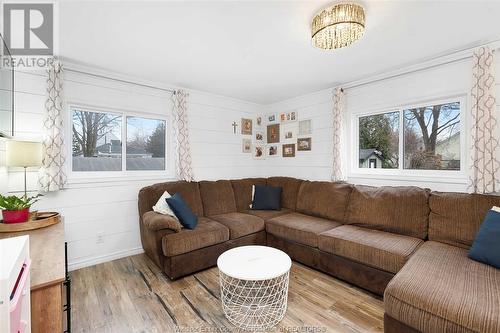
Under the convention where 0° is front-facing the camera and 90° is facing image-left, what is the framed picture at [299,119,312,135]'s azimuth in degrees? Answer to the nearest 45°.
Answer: approximately 45°

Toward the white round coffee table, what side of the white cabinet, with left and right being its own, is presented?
front

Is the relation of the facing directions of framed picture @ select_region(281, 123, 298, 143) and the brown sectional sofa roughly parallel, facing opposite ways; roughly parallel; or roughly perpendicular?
roughly parallel

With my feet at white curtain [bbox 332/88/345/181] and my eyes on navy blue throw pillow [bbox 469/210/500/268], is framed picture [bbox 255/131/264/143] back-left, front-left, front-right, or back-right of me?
back-right

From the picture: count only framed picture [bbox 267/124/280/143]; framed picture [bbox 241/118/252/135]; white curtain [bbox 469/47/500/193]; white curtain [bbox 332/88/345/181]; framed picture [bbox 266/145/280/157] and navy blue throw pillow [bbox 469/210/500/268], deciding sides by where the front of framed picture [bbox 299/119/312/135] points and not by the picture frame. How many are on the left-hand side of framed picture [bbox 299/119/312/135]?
3

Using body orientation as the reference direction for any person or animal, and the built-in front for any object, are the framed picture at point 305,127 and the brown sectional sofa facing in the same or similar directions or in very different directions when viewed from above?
same or similar directions

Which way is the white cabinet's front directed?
to the viewer's right

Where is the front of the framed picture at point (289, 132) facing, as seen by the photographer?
facing the viewer and to the left of the viewer
